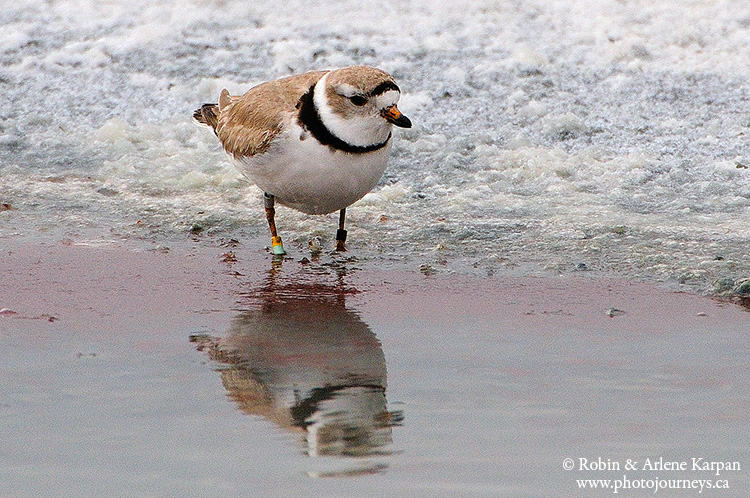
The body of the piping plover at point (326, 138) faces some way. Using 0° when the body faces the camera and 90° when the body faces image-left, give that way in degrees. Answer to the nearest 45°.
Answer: approximately 315°
